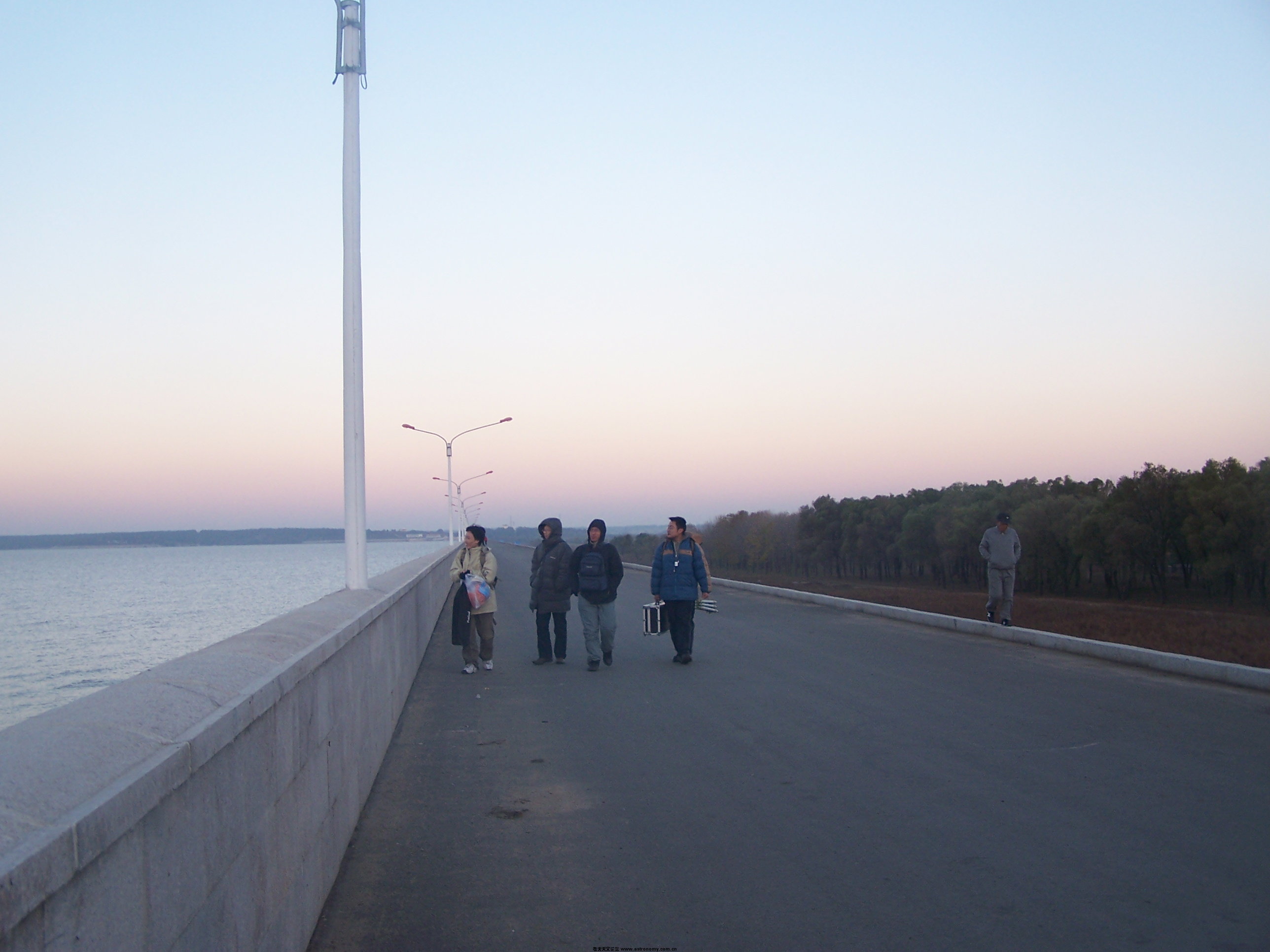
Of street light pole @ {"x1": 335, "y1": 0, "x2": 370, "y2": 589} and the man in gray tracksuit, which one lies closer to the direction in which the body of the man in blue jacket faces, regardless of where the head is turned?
the street light pole

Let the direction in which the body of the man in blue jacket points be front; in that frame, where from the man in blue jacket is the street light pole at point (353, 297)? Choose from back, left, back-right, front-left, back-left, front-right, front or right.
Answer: front-right

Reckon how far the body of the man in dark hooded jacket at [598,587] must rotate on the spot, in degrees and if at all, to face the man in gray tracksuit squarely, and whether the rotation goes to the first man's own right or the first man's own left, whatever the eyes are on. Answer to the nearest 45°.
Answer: approximately 90° to the first man's own left

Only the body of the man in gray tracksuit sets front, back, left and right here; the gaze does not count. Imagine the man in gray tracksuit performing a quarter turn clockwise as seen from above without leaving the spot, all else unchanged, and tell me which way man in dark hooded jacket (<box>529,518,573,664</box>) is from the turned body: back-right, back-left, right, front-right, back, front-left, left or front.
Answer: front-left

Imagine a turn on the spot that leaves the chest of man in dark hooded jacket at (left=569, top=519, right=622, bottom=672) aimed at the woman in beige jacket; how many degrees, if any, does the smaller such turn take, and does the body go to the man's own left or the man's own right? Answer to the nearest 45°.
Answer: approximately 90° to the man's own right
